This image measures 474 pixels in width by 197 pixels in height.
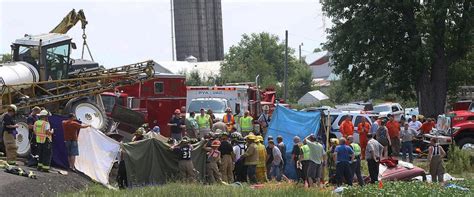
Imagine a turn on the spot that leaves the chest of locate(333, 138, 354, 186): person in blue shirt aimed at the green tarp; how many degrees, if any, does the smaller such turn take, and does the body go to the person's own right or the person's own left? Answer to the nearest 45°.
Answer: approximately 90° to the person's own left

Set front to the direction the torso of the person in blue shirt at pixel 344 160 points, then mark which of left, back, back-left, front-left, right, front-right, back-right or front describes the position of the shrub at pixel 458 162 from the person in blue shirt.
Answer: front-right

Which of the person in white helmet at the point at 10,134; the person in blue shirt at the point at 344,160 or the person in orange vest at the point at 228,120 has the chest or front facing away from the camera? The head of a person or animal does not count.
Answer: the person in blue shirt

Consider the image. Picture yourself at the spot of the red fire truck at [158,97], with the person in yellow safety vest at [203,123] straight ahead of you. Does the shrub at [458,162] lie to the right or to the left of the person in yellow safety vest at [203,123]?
left

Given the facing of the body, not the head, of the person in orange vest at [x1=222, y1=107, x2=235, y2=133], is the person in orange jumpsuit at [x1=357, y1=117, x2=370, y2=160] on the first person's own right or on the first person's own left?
on the first person's own left

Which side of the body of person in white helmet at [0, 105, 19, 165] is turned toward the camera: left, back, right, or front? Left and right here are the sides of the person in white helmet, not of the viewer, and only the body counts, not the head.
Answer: right

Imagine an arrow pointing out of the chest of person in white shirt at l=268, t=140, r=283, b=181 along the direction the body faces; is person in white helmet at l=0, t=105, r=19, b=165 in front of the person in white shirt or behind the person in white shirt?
in front

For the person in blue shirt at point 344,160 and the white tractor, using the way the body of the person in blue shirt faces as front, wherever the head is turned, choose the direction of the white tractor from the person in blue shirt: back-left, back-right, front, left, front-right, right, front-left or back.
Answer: left

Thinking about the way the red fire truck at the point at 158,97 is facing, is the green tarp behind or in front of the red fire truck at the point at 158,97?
in front

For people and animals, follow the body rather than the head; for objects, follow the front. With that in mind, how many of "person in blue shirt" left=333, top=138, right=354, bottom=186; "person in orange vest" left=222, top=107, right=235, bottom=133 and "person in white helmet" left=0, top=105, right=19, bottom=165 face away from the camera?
1
